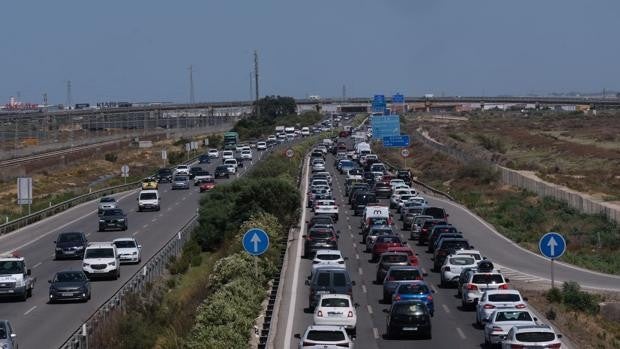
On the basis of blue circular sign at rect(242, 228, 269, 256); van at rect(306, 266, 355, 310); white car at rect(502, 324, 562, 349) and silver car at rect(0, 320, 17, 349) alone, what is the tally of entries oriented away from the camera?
2

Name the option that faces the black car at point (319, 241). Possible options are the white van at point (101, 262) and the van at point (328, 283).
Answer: the van at point (328, 283)

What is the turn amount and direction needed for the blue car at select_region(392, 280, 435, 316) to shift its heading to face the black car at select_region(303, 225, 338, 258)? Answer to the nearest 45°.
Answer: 0° — it already faces it

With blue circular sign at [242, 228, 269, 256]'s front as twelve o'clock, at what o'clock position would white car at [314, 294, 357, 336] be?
The white car is roughly at 10 o'clock from the blue circular sign.

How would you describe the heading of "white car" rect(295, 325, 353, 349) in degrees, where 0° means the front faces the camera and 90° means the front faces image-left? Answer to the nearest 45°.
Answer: approximately 180°

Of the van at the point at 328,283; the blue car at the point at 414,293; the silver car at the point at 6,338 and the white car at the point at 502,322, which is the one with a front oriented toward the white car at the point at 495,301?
the white car at the point at 502,322

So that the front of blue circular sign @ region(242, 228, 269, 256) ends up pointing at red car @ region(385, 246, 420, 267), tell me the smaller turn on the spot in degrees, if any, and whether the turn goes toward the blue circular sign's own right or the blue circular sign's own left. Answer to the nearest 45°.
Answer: approximately 135° to the blue circular sign's own left

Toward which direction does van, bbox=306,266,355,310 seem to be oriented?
away from the camera

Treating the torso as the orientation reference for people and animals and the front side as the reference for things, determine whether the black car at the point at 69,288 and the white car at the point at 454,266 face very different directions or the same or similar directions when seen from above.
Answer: very different directions

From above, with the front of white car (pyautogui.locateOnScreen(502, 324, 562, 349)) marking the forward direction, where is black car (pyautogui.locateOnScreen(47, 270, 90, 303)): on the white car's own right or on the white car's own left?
on the white car's own left

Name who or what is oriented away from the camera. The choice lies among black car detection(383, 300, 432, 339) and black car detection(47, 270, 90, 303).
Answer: black car detection(383, 300, 432, 339)

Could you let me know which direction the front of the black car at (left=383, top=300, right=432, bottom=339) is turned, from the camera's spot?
facing away from the viewer

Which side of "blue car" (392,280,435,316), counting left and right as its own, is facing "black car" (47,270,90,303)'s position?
left

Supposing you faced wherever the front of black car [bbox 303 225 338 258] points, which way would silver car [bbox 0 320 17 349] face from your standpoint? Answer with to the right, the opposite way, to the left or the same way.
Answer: the opposite way

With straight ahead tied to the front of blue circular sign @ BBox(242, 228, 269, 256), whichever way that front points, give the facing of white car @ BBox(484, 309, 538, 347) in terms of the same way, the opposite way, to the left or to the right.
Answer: the opposite way

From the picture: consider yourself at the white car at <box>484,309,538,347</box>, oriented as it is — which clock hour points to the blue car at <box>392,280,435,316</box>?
The blue car is roughly at 11 o'clock from the white car.

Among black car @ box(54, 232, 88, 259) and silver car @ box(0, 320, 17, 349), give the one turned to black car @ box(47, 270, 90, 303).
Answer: black car @ box(54, 232, 88, 259)

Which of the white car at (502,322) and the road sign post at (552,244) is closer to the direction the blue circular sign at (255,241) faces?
the white car
